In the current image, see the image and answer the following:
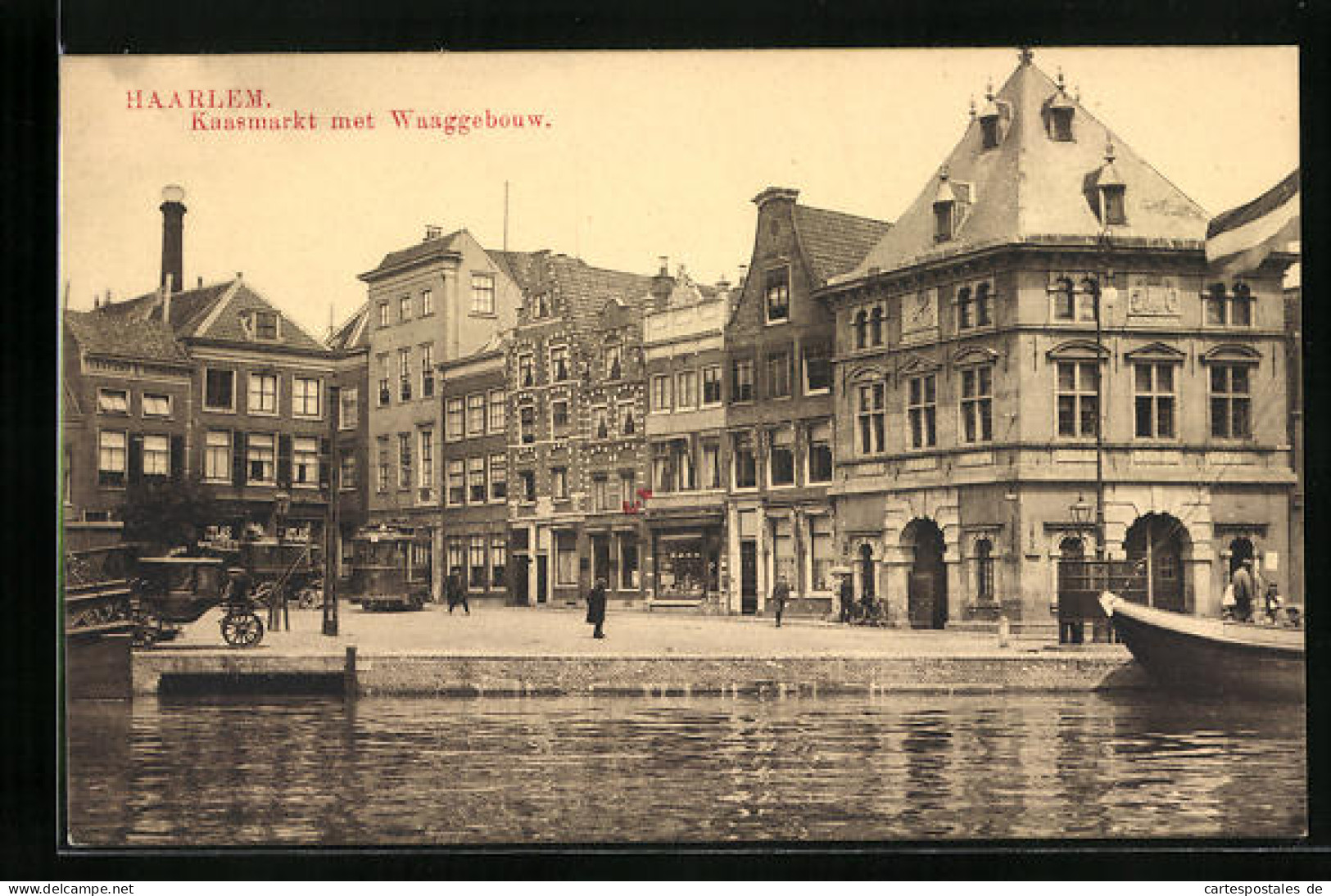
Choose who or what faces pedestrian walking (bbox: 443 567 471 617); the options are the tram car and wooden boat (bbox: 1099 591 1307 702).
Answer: the wooden boat

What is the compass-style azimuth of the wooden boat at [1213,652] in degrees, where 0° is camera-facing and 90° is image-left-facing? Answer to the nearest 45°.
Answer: approximately 90°

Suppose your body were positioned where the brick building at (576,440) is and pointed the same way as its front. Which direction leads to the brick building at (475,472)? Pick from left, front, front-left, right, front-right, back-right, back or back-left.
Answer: right

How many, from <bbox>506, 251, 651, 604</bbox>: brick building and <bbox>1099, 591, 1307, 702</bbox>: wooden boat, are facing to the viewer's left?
1

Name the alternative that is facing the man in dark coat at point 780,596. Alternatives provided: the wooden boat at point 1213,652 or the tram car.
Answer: the wooden boat

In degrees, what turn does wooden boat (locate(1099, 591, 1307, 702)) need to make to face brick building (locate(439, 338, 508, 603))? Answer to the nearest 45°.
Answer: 0° — it already faces it

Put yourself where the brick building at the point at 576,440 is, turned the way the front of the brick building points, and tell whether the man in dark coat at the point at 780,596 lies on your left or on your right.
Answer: on your left

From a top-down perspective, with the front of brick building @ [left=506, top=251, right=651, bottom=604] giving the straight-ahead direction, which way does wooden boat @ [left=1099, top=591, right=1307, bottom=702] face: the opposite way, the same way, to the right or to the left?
to the right

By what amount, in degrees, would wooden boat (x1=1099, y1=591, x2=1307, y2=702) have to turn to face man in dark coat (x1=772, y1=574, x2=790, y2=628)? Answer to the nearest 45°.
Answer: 0° — it already faces them
